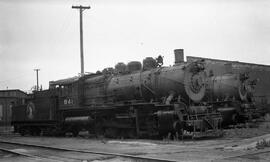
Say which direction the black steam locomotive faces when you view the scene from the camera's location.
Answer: facing the viewer and to the right of the viewer
